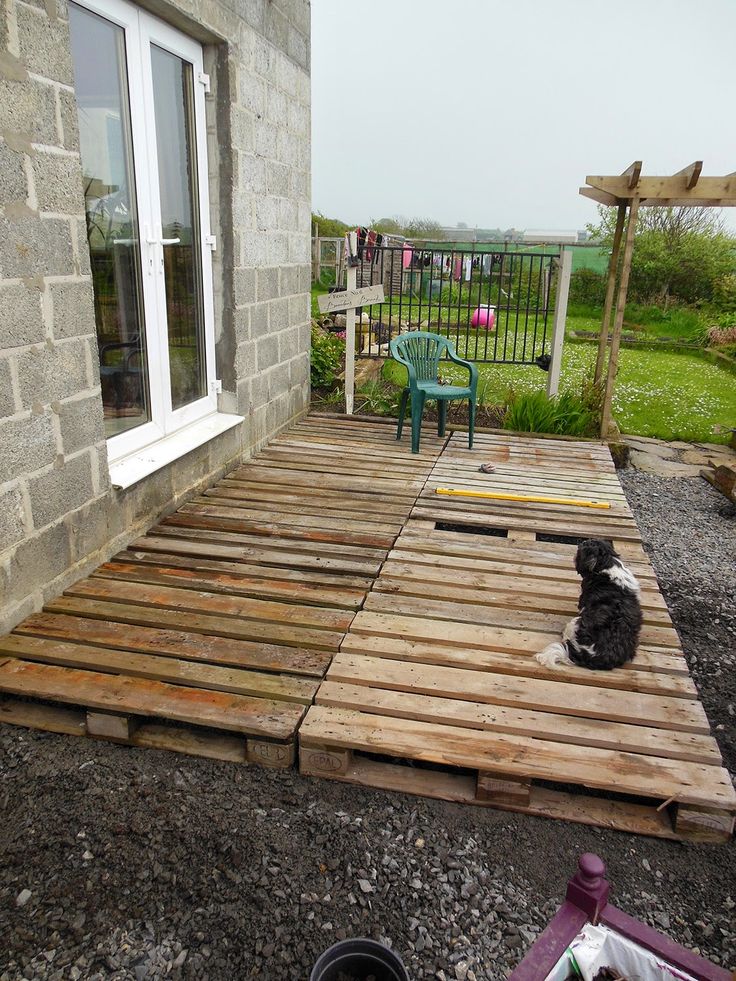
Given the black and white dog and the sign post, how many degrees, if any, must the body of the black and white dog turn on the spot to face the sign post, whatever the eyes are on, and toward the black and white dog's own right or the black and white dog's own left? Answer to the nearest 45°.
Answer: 0° — it already faces it

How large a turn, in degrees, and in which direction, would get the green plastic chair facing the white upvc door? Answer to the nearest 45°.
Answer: approximately 90° to its right

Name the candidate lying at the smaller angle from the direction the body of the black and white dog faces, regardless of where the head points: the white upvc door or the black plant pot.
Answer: the white upvc door

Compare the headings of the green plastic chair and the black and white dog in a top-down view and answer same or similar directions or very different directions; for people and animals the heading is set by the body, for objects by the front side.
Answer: very different directions

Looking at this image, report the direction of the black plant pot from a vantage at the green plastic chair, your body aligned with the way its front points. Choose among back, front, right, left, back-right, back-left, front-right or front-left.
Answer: front-right

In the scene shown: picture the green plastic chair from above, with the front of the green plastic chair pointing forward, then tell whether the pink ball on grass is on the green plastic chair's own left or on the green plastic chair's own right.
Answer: on the green plastic chair's own left

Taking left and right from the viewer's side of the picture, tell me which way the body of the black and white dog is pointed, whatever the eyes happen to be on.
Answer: facing away from the viewer and to the left of the viewer

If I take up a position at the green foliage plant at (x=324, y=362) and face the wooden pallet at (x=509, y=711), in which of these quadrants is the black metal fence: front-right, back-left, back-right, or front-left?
back-left

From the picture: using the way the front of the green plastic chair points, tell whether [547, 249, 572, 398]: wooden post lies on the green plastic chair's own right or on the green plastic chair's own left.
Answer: on the green plastic chair's own left

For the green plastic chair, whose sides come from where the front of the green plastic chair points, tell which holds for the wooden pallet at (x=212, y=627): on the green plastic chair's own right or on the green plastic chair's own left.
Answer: on the green plastic chair's own right
